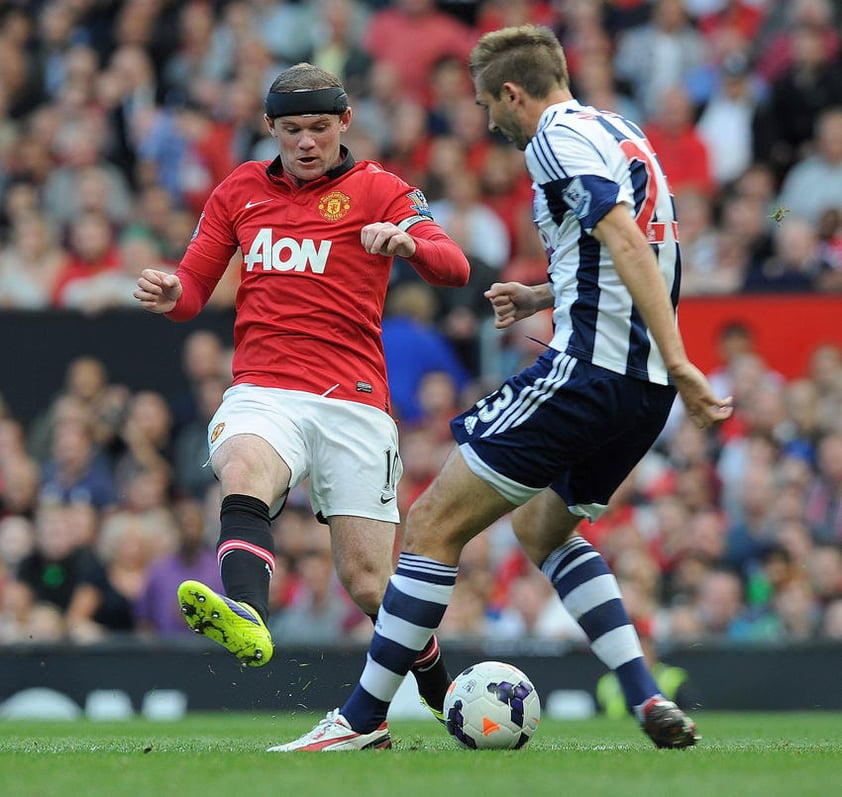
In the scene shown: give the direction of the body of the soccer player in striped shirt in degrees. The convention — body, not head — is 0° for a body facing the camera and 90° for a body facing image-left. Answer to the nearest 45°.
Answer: approximately 90°

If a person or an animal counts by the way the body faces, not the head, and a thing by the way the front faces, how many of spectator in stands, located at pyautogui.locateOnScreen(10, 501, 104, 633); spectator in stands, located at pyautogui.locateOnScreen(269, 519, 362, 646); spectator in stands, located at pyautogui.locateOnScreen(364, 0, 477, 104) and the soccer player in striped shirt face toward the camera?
3

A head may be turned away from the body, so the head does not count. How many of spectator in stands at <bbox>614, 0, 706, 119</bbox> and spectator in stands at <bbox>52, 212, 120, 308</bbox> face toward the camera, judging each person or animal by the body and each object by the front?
2

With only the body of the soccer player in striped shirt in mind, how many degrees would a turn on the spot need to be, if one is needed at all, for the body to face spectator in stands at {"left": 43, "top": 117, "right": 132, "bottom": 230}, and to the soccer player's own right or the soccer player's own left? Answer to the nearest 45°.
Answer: approximately 45° to the soccer player's own right

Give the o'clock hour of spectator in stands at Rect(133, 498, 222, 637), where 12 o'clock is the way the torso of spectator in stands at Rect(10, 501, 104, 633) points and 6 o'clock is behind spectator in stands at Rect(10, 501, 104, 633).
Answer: spectator in stands at Rect(133, 498, 222, 637) is roughly at 10 o'clock from spectator in stands at Rect(10, 501, 104, 633).

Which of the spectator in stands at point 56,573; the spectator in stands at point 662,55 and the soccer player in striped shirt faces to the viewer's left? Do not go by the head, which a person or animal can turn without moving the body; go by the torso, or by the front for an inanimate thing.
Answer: the soccer player in striped shirt
